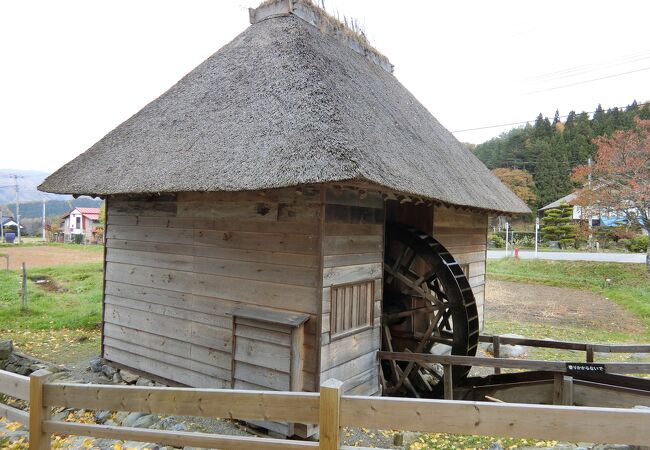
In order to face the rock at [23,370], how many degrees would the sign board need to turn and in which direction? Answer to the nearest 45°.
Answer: approximately 90° to its right

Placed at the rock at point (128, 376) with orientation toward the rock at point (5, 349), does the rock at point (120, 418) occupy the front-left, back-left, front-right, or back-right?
back-left

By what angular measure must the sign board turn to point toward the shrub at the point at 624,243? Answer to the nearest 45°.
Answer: approximately 180°

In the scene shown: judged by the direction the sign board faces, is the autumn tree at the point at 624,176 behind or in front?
behind

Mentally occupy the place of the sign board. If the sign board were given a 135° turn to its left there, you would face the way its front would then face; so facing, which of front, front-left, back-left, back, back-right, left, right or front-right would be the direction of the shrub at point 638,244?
front-left

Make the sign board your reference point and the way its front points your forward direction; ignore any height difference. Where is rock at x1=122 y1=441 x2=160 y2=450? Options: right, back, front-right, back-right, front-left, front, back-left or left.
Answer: front-right

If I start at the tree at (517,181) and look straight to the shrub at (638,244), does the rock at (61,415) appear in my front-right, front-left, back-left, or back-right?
front-right

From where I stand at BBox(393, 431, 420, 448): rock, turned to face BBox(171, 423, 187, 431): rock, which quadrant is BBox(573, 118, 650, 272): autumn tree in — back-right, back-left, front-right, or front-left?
back-right

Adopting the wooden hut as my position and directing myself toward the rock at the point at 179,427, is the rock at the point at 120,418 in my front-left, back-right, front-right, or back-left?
front-right

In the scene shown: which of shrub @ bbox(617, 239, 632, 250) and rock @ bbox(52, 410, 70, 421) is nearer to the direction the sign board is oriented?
the rock

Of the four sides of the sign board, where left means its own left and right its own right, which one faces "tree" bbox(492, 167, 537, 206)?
back

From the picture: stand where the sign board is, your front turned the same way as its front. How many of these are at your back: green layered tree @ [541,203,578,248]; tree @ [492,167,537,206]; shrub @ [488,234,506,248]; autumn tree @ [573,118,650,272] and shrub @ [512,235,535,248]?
5

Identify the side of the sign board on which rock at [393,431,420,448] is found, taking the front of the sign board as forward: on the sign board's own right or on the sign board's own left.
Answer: on the sign board's own right

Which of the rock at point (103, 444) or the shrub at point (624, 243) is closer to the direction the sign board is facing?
the rock

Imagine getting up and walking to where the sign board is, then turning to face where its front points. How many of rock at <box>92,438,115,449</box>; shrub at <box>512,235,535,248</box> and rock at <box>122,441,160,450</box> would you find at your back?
1

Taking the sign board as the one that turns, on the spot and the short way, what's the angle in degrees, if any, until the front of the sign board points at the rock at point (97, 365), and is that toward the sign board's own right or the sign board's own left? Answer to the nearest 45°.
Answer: approximately 90° to the sign board's own right

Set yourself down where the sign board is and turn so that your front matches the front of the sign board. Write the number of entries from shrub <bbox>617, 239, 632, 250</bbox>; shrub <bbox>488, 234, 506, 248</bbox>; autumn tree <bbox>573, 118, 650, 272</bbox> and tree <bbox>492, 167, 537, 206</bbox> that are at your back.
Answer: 4

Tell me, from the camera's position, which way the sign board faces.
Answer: facing the viewer
